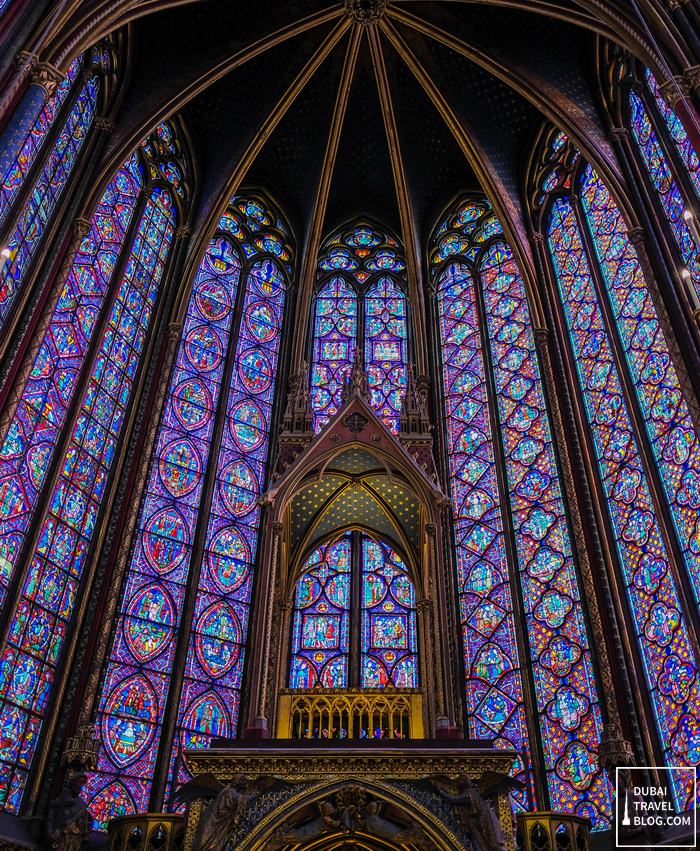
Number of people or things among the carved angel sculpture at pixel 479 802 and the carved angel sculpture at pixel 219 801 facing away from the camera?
0

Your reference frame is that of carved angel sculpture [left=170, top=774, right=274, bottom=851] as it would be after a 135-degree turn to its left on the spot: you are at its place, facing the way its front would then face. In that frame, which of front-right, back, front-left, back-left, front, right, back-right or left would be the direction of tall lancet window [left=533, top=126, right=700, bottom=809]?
right

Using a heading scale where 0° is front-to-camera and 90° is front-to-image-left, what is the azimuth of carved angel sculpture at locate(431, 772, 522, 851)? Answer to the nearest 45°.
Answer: approximately 45°

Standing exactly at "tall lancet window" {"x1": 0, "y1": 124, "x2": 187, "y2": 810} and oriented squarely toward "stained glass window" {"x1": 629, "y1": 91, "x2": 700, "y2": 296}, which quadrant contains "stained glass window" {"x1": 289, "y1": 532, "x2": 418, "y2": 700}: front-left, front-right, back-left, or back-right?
front-left

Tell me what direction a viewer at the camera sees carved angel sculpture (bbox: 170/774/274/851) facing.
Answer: facing the viewer and to the right of the viewer

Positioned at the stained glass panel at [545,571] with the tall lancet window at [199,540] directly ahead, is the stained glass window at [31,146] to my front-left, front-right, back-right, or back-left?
front-left
